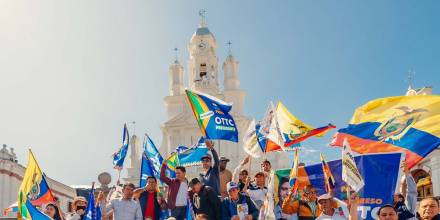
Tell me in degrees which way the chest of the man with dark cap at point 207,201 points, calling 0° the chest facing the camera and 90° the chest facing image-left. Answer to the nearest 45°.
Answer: approximately 45°

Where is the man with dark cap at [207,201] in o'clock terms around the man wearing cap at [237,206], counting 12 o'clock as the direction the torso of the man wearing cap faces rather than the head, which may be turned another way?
The man with dark cap is roughly at 3 o'clock from the man wearing cap.

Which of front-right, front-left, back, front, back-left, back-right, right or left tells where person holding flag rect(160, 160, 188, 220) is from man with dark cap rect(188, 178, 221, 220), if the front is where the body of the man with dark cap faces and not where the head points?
right

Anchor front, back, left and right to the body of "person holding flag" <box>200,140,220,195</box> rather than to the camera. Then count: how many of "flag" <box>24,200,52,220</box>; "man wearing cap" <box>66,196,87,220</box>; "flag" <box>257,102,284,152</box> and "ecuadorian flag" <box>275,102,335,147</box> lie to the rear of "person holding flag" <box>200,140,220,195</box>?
2

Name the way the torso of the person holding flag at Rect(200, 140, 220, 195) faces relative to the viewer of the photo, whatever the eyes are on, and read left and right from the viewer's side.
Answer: facing the viewer and to the left of the viewer

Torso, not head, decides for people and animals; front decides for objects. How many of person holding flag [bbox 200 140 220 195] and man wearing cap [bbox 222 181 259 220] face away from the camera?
0

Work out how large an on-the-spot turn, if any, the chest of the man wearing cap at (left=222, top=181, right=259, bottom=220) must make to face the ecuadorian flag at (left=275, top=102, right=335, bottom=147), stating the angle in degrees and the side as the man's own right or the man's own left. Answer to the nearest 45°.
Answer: approximately 135° to the man's own left

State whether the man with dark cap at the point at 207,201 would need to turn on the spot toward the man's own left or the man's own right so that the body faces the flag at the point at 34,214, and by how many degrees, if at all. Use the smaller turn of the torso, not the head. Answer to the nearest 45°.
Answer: approximately 45° to the man's own right

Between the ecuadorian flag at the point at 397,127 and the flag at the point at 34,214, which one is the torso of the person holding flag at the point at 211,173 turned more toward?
the flag

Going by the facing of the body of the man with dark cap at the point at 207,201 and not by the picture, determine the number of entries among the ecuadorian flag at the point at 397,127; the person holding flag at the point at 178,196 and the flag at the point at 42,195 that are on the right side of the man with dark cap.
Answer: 2

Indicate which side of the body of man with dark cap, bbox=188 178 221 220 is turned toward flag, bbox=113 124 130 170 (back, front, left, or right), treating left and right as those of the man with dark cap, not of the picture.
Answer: right

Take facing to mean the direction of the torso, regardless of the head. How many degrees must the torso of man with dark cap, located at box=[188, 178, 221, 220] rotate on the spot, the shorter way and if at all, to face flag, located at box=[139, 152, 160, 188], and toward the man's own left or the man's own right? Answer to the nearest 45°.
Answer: approximately 90° to the man's own right

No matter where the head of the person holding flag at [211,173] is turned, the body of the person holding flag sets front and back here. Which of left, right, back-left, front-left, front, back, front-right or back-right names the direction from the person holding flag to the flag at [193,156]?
back-right
